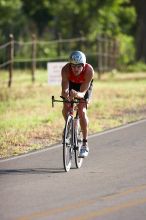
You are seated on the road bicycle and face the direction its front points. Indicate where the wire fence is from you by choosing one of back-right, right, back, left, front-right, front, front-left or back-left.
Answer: back

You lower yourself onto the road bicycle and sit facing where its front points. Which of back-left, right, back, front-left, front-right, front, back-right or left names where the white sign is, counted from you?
back

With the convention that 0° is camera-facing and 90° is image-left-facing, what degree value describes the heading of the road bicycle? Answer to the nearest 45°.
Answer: approximately 0°

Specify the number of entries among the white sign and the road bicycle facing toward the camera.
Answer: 2

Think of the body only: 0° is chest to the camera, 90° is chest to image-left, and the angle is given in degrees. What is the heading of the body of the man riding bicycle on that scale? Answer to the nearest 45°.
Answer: approximately 0°

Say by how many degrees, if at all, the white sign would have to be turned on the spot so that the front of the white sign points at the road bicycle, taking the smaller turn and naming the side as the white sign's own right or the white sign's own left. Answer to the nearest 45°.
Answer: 0° — it already faces it

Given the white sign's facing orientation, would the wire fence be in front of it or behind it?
behind

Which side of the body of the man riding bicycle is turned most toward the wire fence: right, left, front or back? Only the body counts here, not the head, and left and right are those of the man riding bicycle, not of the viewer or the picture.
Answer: back
